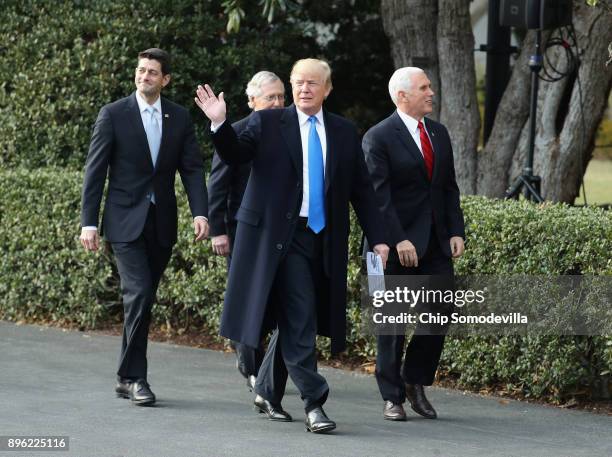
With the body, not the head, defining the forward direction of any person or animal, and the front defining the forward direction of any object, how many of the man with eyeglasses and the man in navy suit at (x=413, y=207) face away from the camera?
0

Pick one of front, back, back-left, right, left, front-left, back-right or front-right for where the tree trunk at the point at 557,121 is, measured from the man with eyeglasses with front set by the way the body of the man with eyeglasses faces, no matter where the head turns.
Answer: left

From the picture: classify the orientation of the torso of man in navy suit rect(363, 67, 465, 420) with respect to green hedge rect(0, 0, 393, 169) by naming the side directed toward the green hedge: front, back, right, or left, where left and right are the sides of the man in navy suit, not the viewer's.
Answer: back

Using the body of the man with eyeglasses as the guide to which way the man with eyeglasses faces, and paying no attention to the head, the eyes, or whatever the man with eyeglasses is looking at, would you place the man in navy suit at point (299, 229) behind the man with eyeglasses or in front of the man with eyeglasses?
in front

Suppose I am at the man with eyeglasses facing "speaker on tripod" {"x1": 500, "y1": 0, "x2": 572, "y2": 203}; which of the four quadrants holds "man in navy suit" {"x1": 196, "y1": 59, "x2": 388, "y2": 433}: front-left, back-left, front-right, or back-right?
back-right

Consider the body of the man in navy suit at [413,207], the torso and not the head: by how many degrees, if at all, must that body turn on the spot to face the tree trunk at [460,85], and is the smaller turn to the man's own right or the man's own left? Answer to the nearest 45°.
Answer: approximately 135° to the man's own left

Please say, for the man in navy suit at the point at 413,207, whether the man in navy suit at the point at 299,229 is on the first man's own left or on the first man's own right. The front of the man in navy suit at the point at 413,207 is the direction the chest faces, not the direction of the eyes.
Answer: on the first man's own right

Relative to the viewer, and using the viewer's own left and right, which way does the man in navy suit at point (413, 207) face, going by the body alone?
facing the viewer and to the right of the viewer

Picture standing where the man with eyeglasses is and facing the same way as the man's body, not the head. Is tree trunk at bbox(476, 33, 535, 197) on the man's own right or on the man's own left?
on the man's own left
